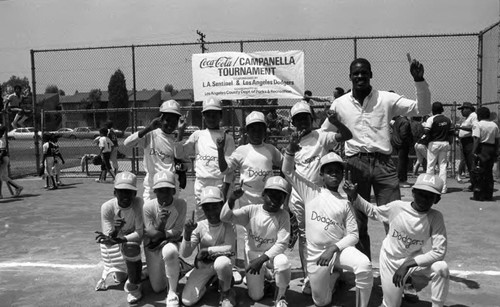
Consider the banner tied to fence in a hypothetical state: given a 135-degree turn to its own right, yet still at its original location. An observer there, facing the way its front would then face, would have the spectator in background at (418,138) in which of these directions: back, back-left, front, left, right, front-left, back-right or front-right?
back-right

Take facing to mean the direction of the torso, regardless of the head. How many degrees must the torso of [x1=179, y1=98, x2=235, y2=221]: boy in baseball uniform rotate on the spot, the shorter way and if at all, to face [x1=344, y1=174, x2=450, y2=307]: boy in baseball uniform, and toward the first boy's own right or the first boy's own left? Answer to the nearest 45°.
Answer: approximately 45° to the first boy's own left

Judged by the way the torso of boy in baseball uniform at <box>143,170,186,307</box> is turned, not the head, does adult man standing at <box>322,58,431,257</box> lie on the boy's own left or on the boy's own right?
on the boy's own left

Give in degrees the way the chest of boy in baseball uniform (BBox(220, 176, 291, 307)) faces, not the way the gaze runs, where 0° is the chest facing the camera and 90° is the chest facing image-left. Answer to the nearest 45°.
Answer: approximately 0°

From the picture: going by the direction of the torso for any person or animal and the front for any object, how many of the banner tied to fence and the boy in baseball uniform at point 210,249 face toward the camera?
2

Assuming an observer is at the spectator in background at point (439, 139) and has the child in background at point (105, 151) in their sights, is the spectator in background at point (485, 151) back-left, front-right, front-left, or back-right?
back-left

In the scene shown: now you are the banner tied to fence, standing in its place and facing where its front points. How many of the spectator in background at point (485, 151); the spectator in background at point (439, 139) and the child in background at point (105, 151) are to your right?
1

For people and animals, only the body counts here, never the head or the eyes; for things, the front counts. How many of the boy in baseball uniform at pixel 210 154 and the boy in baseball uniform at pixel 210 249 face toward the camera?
2

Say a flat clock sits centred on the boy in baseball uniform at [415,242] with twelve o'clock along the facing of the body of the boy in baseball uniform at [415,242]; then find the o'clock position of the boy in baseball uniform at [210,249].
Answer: the boy in baseball uniform at [210,249] is roughly at 3 o'clock from the boy in baseball uniform at [415,242].

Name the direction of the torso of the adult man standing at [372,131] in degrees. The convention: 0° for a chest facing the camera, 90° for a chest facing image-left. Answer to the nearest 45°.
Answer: approximately 0°

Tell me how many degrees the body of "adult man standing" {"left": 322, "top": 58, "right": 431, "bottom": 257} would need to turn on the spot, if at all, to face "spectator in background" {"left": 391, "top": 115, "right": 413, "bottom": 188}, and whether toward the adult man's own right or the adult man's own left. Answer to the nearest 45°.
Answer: approximately 180°

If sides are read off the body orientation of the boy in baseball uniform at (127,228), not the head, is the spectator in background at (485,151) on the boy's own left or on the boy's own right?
on the boy's own left
